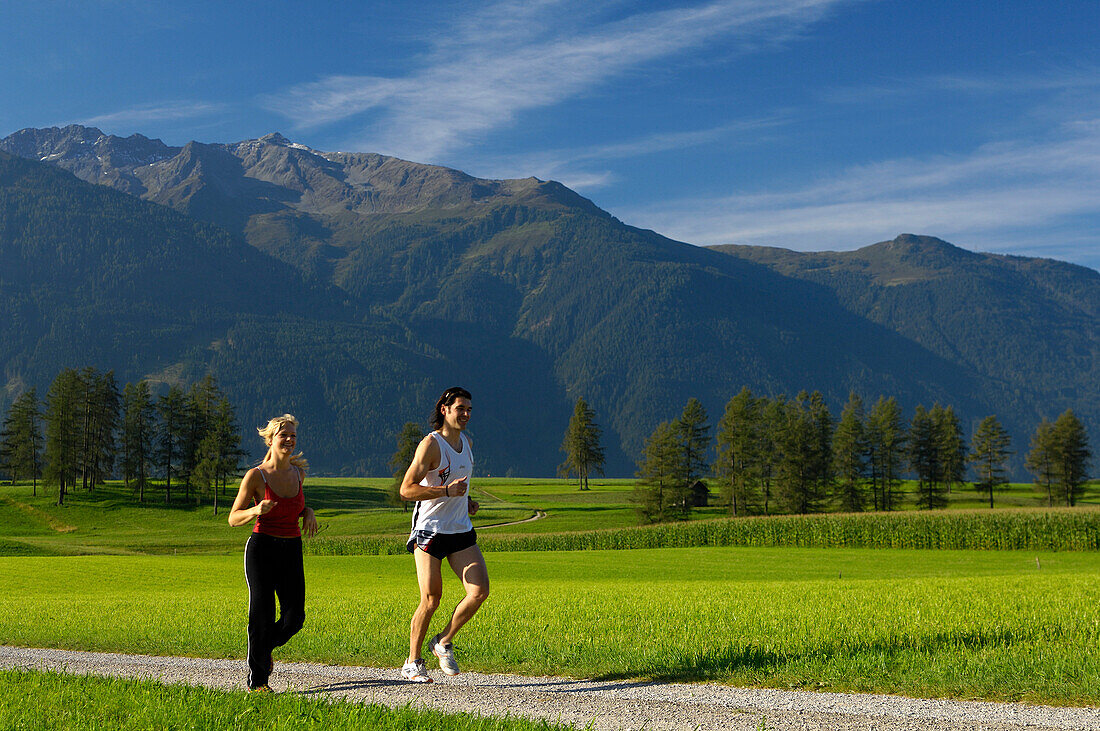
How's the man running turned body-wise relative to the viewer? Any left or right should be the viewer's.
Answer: facing the viewer and to the right of the viewer

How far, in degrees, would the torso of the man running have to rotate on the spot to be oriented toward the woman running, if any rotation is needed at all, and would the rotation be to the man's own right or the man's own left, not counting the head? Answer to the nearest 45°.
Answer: approximately 135° to the man's own right

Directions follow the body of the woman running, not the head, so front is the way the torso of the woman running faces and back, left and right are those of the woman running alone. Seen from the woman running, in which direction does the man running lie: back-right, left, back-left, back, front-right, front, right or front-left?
front-left

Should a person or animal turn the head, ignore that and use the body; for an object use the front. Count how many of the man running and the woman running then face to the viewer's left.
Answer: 0
